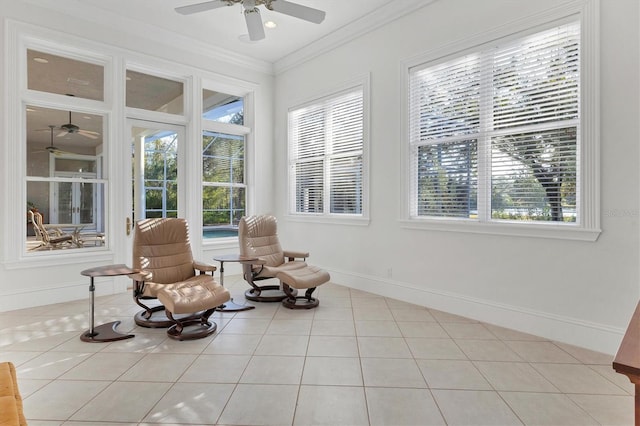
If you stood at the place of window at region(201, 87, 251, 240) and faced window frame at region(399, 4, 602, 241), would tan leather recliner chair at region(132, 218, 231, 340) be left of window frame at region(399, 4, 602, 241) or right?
right

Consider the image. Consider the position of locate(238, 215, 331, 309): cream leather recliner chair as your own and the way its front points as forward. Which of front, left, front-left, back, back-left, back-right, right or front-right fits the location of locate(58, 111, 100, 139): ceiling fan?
back-right

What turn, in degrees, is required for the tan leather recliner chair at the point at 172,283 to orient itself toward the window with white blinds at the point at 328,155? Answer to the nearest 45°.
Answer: approximately 90° to its left

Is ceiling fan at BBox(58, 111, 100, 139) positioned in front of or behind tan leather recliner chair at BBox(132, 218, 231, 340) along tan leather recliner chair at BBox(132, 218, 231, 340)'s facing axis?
behind

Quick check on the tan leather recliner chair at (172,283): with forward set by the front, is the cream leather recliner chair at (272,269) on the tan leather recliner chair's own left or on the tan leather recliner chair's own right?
on the tan leather recliner chair's own left

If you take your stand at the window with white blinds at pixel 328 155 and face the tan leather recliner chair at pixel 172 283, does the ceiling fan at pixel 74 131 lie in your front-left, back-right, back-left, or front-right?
front-right

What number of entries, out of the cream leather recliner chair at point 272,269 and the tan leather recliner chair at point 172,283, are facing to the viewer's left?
0

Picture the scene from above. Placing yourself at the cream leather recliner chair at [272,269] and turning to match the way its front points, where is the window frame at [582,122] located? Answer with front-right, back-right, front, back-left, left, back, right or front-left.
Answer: front

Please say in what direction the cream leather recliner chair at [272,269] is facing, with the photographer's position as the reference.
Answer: facing the viewer and to the right of the viewer

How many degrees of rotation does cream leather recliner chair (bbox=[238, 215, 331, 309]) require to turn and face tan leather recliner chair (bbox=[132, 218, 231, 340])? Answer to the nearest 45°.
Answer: approximately 90° to its right

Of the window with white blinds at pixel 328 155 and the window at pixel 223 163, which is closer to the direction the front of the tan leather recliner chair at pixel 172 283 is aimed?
the window with white blinds

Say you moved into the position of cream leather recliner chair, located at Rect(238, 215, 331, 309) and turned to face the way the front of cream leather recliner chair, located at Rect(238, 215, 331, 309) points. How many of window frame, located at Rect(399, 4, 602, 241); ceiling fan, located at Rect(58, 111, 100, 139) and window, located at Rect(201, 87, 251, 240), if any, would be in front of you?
1

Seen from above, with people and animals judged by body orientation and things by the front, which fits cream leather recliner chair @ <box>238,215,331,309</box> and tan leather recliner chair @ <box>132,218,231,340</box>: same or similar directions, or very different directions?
same or similar directions
